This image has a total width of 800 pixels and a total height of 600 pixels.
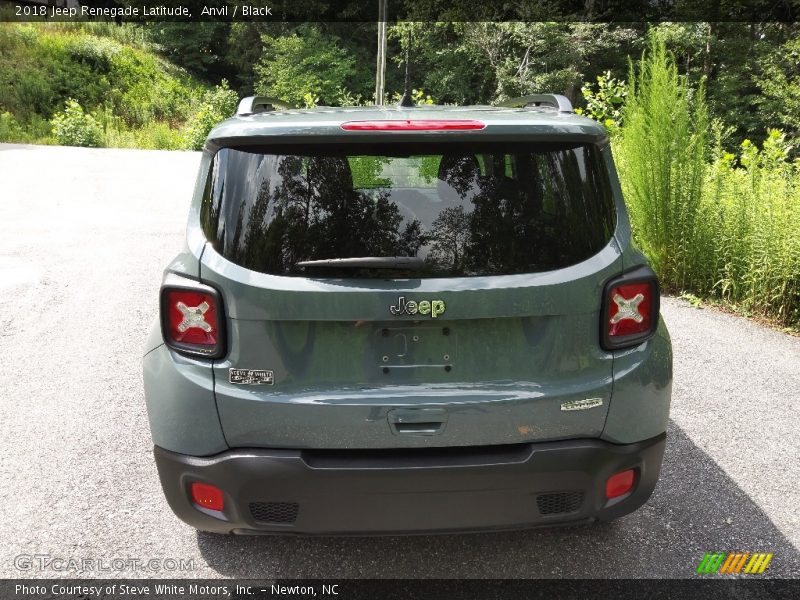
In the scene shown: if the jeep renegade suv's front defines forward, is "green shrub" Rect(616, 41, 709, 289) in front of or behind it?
in front

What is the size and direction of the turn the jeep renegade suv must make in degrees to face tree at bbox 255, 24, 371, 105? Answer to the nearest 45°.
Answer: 0° — it already faces it

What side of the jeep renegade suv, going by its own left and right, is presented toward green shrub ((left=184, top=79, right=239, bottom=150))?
front

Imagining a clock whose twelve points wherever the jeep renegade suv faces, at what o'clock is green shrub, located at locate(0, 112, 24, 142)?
The green shrub is roughly at 11 o'clock from the jeep renegade suv.

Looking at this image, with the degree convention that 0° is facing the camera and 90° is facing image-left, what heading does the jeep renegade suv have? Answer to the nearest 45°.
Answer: approximately 180°

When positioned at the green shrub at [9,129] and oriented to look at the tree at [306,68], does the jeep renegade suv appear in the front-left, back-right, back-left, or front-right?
back-right

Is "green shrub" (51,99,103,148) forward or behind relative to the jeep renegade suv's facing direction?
forward
